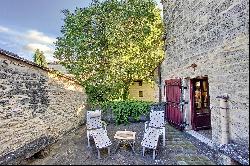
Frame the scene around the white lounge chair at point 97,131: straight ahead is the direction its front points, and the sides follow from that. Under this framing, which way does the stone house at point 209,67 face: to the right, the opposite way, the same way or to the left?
to the right

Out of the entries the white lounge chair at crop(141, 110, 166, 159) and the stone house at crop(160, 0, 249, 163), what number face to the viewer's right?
0

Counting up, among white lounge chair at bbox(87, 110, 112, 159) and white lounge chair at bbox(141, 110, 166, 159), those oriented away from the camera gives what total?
0

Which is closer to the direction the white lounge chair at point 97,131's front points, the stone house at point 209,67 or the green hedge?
the stone house

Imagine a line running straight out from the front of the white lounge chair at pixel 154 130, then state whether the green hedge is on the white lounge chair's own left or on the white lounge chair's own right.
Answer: on the white lounge chair's own right

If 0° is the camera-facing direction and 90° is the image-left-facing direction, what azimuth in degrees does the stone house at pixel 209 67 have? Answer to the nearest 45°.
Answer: approximately 45°

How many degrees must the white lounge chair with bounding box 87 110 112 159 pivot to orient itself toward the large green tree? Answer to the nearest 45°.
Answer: approximately 135° to its left

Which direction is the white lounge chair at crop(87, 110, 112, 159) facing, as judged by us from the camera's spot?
facing the viewer and to the right of the viewer

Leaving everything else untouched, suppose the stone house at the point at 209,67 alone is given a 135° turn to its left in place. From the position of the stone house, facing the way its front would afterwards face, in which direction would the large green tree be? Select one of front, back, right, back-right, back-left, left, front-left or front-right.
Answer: back-left

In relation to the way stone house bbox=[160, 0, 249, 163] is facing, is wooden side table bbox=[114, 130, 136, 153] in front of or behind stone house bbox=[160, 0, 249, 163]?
in front

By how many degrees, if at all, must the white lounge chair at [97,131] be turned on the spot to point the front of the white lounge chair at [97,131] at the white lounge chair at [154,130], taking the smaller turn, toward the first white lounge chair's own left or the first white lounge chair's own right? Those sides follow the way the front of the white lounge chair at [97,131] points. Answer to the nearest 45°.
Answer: approximately 45° to the first white lounge chair's own left
